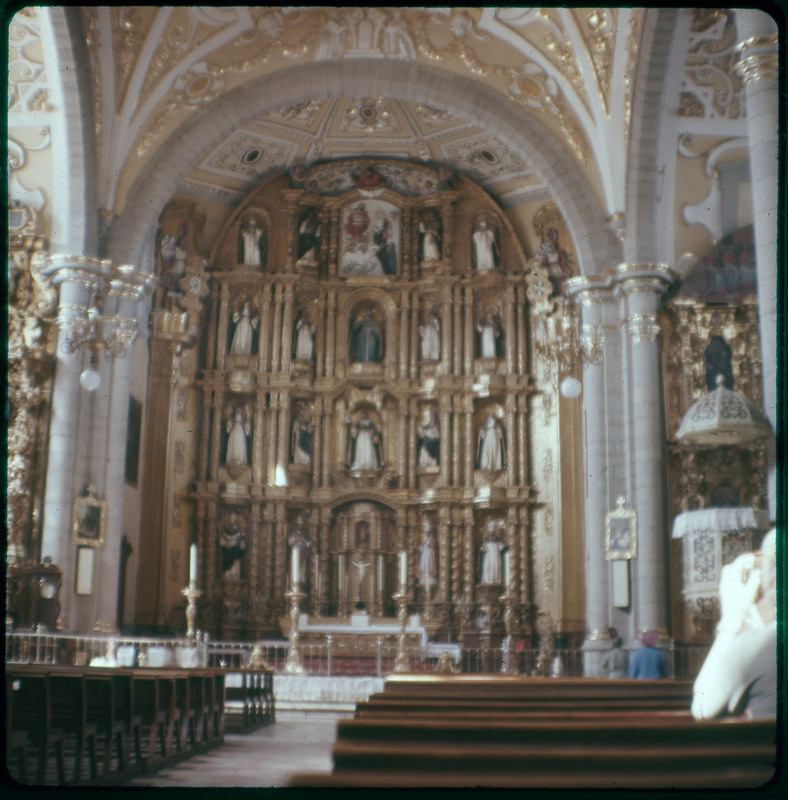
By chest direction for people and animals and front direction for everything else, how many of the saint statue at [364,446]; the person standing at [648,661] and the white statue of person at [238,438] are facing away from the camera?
1

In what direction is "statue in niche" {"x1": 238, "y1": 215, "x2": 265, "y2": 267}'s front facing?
toward the camera

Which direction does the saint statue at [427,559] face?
toward the camera

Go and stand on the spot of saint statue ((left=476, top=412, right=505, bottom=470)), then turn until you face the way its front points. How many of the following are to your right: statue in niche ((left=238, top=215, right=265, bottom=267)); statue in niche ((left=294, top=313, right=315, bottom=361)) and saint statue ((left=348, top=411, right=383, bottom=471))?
3

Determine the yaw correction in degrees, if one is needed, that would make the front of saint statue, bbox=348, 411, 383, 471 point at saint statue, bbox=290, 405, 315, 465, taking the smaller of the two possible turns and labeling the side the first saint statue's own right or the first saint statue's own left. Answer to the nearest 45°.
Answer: approximately 90° to the first saint statue's own right

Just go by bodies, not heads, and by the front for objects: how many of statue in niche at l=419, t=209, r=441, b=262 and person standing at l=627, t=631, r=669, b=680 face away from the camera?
1

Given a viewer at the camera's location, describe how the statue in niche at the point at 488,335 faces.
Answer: facing the viewer

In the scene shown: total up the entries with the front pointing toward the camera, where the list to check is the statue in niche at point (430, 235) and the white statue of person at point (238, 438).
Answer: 2

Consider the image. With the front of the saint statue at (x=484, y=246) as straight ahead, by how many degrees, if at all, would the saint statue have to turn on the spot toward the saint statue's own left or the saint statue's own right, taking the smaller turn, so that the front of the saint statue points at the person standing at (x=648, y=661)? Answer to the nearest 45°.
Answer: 0° — it already faces them

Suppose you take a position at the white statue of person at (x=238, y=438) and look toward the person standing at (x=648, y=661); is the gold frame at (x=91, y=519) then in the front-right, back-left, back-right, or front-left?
front-right

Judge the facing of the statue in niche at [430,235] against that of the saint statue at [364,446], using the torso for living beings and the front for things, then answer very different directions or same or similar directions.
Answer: same or similar directions

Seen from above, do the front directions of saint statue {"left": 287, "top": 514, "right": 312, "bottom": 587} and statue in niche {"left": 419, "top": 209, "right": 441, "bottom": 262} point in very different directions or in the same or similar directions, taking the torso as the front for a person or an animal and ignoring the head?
same or similar directions

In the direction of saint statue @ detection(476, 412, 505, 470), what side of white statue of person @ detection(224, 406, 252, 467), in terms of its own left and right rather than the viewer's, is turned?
left

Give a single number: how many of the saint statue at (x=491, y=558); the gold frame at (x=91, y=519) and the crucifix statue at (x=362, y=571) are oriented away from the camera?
0

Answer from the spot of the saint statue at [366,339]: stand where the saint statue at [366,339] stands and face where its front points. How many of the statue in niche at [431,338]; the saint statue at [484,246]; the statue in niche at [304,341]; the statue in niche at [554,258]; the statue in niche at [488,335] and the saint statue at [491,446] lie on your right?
1
